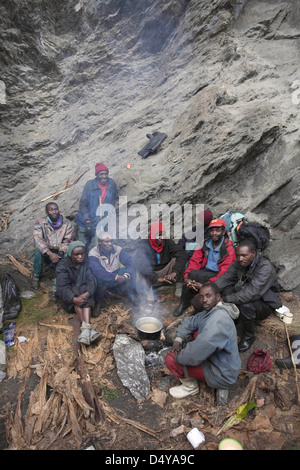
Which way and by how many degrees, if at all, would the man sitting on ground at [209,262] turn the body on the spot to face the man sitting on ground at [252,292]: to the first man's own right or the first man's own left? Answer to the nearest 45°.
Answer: approximately 90° to the first man's own left

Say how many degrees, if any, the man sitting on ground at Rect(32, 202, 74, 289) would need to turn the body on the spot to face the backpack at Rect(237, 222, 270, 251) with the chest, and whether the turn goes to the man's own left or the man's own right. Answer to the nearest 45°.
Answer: approximately 45° to the man's own left

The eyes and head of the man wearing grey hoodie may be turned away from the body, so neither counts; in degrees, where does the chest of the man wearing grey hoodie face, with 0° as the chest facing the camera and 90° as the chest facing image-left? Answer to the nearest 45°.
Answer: approximately 90°

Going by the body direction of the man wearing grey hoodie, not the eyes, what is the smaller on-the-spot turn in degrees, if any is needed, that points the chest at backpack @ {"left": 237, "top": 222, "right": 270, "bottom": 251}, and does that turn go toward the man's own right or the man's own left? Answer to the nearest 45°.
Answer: approximately 135° to the man's own right

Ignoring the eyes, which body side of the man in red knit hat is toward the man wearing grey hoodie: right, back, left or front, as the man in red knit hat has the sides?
front

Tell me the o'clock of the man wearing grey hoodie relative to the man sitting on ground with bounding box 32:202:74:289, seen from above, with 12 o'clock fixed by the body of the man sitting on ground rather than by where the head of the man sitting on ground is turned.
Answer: The man wearing grey hoodie is roughly at 11 o'clock from the man sitting on ground.

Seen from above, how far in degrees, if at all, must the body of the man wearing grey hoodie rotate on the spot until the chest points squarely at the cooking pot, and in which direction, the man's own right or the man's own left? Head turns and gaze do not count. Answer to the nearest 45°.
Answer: approximately 45° to the man's own right

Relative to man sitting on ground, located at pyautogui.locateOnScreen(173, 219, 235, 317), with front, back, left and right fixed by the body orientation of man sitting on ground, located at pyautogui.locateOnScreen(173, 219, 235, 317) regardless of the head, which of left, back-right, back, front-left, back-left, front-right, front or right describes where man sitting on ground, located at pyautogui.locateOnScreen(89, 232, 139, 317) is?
front-right

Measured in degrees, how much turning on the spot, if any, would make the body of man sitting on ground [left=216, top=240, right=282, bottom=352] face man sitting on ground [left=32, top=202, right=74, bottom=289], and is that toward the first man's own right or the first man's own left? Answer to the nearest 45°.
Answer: approximately 45° to the first man's own right
